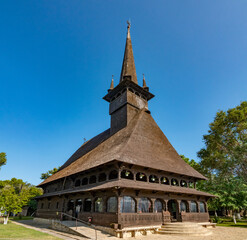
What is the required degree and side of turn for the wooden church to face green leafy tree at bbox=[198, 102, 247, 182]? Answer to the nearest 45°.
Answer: approximately 90° to its left

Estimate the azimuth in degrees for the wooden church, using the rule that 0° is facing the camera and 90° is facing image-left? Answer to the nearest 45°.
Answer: approximately 315°

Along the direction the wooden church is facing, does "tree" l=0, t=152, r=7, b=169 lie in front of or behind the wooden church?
behind

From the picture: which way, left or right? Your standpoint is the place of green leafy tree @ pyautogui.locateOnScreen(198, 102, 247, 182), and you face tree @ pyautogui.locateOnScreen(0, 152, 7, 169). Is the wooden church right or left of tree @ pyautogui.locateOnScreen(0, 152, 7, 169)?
left
